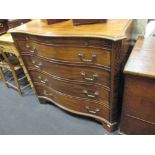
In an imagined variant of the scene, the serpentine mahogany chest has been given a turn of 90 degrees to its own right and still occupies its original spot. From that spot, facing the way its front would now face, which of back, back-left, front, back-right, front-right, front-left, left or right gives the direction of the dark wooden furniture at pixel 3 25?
front

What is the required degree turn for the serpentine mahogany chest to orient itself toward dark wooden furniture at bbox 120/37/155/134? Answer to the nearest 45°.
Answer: approximately 90° to its left

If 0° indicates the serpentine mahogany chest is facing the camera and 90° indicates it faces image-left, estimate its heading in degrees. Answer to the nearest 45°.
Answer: approximately 45°
